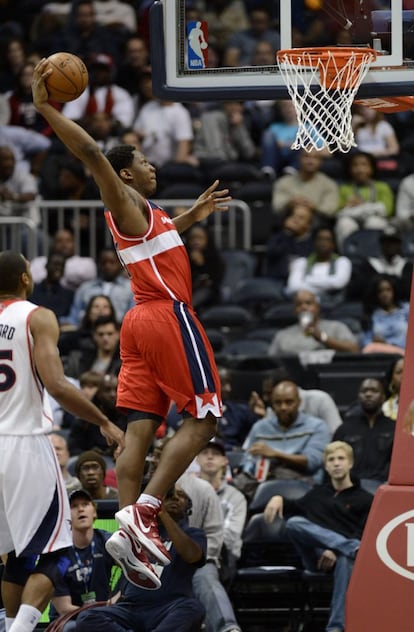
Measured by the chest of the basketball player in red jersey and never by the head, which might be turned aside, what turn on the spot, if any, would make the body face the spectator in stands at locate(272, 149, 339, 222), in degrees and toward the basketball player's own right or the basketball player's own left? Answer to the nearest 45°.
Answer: approximately 90° to the basketball player's own left

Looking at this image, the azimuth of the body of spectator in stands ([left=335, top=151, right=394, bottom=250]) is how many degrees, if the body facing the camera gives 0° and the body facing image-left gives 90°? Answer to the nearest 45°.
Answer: approximately 0°

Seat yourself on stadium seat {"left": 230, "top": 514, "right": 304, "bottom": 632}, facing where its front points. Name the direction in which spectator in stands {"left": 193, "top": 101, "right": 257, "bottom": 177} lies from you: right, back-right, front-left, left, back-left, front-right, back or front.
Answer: back

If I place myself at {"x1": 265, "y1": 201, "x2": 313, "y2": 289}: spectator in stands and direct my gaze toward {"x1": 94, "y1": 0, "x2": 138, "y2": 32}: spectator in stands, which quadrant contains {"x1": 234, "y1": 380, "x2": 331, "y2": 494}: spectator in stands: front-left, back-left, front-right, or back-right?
back-left

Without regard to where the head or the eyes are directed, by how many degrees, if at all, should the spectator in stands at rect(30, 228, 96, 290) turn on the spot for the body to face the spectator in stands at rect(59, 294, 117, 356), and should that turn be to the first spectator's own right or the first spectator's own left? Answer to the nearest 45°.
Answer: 0° — they already face them

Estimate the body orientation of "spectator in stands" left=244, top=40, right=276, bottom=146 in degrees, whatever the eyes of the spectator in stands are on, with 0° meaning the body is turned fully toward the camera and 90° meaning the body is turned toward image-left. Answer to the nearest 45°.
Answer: approximately 0°

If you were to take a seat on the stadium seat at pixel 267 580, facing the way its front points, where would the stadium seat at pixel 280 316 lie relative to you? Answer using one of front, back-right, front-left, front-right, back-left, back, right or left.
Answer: back

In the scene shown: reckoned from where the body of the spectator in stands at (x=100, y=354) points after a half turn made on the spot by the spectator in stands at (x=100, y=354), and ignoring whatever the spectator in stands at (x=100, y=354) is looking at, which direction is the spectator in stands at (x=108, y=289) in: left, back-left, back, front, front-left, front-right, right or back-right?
front

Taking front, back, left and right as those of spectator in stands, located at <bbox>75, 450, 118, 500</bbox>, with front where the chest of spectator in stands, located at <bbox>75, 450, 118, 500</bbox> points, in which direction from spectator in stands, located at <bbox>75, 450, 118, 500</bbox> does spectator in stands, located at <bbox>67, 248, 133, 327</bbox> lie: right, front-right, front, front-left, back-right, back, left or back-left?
back

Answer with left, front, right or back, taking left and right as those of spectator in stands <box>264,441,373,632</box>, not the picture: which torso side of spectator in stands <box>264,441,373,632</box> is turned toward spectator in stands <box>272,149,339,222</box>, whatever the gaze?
back

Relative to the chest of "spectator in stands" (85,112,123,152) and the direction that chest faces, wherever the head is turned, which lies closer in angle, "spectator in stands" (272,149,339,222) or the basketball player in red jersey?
the basketball player in red jersey

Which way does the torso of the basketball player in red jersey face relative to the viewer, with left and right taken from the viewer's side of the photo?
facing to the right of the viewer
